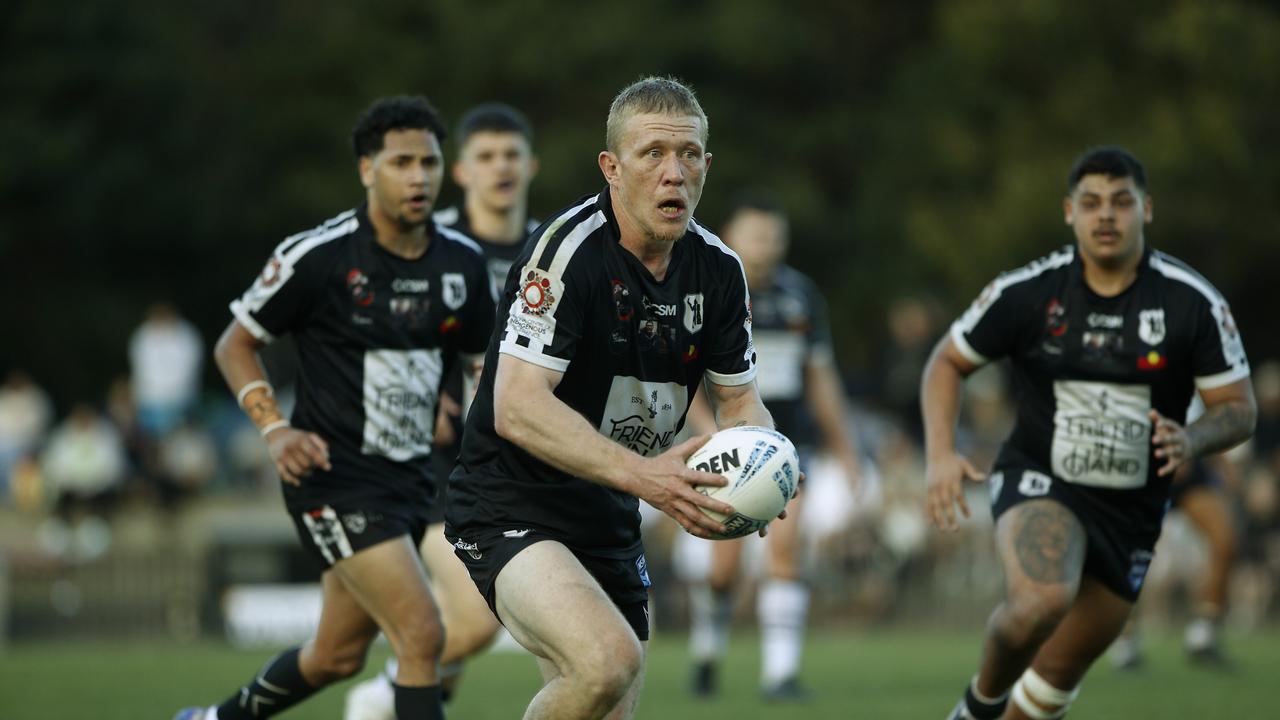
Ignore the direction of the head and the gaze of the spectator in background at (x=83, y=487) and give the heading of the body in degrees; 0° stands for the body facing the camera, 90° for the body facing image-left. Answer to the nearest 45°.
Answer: approximately 0°

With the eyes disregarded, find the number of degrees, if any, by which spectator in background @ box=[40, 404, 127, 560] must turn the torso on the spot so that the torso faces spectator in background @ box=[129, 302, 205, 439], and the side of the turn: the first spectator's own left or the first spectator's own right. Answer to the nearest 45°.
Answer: approximately 135° to the first spectator's own left

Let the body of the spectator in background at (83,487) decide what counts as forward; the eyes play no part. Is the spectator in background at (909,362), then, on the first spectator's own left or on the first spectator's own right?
on the first spectator's own left

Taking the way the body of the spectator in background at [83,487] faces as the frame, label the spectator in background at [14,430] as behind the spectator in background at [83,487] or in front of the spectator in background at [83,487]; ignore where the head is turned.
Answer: behind
